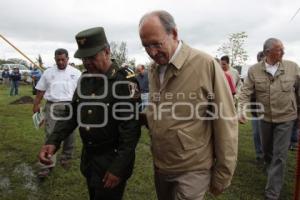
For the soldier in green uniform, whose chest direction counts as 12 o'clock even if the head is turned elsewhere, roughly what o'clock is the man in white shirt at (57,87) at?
The man in white shirt is roughly at 4 o'clock from the soldier in green uniform.

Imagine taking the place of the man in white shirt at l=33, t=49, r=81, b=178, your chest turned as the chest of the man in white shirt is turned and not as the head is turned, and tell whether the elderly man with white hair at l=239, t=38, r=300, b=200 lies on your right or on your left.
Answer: on your left

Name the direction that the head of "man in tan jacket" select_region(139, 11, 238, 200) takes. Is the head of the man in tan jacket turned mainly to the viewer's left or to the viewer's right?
to the viewer's left

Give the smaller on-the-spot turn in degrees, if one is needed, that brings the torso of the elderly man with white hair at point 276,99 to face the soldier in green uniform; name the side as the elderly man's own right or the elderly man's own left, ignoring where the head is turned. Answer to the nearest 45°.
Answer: approximately 45° to the elderly man's own right

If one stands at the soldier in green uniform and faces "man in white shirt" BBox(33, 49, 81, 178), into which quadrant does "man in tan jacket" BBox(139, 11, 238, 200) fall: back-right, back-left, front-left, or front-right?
back-right

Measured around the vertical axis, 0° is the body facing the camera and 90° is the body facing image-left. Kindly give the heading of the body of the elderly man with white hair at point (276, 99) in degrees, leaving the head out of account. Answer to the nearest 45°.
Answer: approximately 0°

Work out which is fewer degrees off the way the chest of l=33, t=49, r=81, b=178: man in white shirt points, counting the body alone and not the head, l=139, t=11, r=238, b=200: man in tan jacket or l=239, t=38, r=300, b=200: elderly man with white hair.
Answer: the man in tan jacket

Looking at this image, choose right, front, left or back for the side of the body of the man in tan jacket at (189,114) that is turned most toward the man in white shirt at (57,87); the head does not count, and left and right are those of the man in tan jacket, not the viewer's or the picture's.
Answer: right

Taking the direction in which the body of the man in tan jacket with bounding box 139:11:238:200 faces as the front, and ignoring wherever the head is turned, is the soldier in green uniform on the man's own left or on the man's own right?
on the man's own right

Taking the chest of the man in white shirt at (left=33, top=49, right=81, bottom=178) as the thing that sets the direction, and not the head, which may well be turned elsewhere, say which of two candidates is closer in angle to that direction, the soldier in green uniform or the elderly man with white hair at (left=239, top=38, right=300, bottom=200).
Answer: the soldier in green uniform

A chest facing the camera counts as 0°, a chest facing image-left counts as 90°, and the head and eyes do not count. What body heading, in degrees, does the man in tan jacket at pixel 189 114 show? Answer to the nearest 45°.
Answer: approximately 45°
